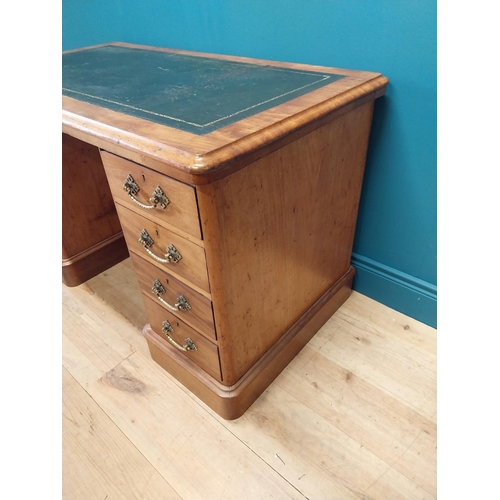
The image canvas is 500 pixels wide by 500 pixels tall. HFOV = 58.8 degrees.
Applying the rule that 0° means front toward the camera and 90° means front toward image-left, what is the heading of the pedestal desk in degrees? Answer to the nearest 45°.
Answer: approximately 45°
